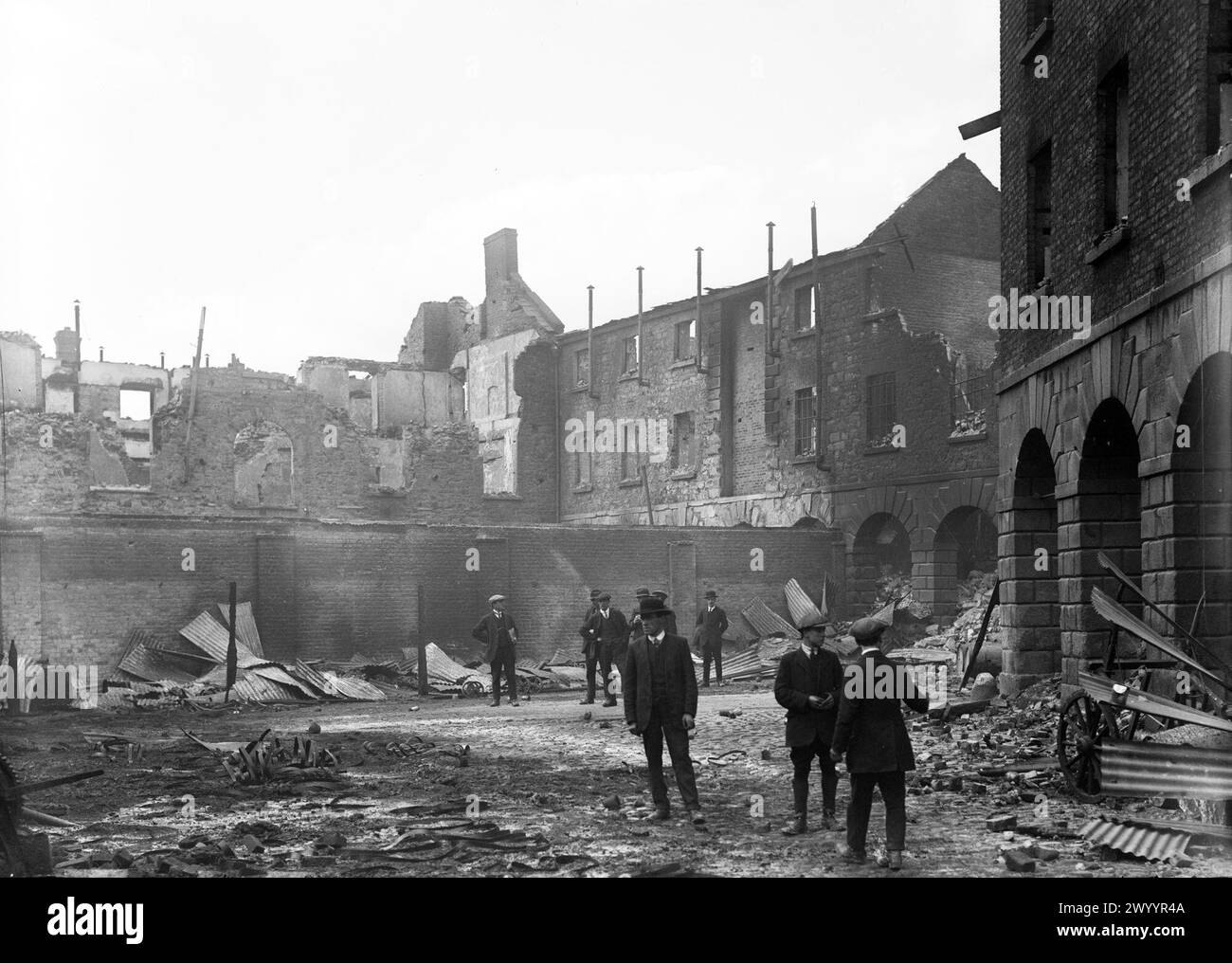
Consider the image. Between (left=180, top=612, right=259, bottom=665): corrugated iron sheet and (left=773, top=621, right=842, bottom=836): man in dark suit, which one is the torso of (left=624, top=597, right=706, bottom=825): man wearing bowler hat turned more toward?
the man in dark suit

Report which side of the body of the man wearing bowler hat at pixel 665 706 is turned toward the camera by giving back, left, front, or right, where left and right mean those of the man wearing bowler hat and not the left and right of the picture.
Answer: front

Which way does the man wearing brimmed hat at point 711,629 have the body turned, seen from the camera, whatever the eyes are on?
toward the camera

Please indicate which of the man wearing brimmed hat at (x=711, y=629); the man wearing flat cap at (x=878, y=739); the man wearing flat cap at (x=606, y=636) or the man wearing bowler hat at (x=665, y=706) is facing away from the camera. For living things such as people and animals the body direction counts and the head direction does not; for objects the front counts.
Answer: the man wearing flat cap at (x=878, y=739)

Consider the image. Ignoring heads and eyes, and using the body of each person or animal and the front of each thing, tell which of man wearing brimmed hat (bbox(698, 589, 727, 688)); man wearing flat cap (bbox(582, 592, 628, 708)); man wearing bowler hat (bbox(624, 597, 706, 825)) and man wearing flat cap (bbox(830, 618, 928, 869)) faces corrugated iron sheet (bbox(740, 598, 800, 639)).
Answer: man wearing flat cap (bbox(830, 618, 928, 869))

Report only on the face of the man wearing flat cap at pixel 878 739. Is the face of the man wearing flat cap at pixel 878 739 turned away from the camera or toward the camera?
away from the camera

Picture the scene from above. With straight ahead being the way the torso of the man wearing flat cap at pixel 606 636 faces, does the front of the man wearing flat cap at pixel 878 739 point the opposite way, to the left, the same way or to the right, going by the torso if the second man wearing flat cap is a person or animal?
the opposite way

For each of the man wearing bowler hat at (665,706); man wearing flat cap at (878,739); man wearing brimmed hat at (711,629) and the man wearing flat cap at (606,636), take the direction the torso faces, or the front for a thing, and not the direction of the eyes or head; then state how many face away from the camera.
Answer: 1

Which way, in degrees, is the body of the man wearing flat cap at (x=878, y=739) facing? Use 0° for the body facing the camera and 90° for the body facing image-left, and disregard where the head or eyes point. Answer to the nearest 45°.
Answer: approximately 180°

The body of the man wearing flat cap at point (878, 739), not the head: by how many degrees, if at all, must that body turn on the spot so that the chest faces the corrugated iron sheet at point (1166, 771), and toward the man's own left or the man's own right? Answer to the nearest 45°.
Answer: approximately 45° to the man's own right

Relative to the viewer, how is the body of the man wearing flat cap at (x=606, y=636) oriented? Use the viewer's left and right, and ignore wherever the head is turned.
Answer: facing the viewer

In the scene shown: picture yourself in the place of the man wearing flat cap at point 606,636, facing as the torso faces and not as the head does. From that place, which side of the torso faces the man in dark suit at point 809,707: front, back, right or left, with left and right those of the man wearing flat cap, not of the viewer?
front
